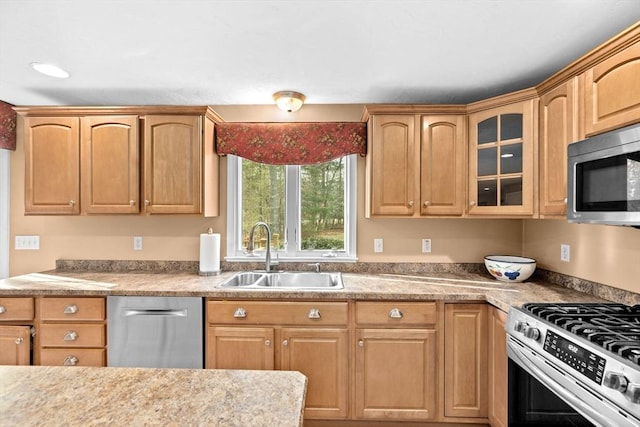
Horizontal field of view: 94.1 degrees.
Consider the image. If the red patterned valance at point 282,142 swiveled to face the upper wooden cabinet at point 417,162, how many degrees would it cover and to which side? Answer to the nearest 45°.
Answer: approximately 90° to its left

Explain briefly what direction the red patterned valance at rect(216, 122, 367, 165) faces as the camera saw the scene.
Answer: facing the viewer

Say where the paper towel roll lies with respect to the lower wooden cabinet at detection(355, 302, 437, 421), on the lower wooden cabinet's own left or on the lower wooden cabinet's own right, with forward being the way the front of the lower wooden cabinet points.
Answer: on the lower wooden cabinet's own right

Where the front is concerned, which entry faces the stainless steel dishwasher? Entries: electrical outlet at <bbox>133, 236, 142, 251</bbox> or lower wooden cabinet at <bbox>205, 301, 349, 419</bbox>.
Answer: the electrical outlet

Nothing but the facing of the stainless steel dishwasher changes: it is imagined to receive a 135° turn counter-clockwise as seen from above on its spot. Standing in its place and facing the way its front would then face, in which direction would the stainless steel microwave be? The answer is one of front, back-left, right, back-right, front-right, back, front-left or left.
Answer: right

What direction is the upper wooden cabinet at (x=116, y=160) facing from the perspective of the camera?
toward the camera

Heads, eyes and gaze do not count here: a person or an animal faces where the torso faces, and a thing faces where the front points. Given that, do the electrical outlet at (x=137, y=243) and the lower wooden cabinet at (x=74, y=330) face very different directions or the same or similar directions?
same or similar directions

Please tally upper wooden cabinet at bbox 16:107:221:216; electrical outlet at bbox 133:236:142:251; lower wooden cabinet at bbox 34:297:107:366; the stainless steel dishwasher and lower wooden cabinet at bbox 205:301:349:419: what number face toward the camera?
5

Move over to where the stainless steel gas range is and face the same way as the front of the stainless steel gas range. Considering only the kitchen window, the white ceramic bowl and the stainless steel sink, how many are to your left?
0

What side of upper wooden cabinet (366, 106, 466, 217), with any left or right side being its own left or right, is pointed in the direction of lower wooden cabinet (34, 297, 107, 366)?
right

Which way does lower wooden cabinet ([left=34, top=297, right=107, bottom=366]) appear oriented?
toward the camera

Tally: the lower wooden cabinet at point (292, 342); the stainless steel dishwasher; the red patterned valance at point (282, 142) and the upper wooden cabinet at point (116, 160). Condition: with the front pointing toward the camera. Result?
4

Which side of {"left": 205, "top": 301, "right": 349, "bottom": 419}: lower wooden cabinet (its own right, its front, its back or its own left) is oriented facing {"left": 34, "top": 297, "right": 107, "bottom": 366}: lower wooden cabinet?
right

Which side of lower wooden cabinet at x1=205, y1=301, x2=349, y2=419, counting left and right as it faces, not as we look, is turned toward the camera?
front

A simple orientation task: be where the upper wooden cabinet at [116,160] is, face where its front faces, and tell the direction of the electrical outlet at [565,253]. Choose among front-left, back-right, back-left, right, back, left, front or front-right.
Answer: front-left

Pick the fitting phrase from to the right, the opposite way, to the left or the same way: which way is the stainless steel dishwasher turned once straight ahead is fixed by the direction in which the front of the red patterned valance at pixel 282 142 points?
the same way

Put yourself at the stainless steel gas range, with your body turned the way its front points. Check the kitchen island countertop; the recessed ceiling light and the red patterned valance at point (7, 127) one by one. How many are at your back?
0

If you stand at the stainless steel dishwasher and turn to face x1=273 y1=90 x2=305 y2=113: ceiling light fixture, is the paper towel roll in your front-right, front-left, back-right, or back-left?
front-left

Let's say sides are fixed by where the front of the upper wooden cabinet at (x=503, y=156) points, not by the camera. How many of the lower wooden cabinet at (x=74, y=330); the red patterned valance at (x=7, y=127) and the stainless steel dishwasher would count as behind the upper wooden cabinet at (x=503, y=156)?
0
